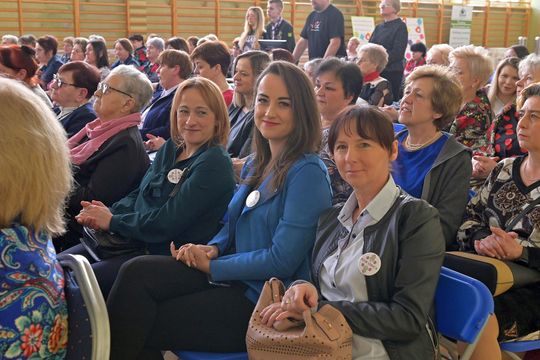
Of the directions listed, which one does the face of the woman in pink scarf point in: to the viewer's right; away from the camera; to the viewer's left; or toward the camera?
to the viewer's left

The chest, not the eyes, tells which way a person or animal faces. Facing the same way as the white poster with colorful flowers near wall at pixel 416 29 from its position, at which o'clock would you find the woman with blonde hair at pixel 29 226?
The woman with blonde hair is roughly at 12 o'clock from the white poster with colorful flowers near wall.

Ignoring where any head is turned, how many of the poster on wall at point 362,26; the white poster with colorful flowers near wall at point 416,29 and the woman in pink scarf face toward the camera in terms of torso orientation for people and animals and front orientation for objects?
2

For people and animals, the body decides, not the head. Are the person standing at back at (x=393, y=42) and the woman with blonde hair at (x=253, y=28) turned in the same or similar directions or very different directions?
same or similar directions

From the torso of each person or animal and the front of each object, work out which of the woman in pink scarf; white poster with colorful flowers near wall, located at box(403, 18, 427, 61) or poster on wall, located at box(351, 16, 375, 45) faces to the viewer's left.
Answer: the woman in pink scarf

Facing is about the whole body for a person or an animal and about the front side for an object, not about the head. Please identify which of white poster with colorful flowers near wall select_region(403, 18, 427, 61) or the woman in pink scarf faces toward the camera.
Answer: the white poster with colorful flowers near wall

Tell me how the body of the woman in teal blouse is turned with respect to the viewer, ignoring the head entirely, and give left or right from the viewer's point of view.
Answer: facing the viewer and to the left of the viewer

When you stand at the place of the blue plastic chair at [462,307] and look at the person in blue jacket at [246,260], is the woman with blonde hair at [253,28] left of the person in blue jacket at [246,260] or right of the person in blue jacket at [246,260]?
right

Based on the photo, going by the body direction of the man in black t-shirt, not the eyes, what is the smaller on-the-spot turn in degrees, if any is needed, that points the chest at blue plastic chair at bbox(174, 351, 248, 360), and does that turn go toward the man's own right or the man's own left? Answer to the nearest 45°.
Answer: approximately 45° to the man's own left

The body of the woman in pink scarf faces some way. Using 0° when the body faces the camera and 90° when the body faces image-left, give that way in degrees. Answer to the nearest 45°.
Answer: approximately 90°

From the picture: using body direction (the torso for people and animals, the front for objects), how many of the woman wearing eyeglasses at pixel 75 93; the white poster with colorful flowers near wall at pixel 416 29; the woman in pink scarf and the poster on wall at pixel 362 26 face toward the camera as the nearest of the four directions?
2

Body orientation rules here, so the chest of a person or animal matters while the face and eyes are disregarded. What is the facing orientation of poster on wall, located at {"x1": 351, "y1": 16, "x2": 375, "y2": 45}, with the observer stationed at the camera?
facing the viewer

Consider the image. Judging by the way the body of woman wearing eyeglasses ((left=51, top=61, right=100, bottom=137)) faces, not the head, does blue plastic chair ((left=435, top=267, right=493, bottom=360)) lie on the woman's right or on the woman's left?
on the woman's left

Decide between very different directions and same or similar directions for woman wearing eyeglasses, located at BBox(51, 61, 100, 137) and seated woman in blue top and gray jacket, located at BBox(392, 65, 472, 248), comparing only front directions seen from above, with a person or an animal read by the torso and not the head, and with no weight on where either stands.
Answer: same or similar directions
